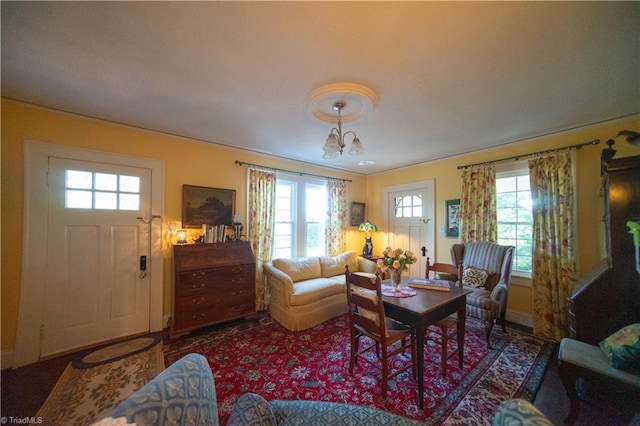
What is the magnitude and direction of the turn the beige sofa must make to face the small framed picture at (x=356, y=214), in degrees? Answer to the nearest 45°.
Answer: approximately 90° to its left

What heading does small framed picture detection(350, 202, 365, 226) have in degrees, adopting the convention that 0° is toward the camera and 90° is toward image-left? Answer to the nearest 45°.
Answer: approximately 315°

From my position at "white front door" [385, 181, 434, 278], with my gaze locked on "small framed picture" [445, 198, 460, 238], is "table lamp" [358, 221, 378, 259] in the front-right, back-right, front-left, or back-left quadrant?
back-right

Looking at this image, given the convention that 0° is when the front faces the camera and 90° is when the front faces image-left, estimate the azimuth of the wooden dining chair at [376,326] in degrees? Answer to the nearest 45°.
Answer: approximately 225°

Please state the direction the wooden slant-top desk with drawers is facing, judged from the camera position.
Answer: facing the viewer and to the right of the viewer

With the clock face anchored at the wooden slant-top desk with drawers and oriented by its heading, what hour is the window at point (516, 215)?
The window is roughly at 11 o'clock from the wooden slant-top desk with drawers.

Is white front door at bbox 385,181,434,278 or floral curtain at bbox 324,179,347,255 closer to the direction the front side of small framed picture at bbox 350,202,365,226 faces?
the white front door

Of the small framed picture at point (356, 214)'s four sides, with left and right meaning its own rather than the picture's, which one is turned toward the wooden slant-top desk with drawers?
right

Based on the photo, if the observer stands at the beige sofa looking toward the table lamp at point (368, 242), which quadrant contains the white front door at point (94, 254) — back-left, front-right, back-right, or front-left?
back-left

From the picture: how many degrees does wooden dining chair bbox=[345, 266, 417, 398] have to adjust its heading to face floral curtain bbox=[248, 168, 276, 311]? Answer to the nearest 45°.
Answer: approximately 90° to its left

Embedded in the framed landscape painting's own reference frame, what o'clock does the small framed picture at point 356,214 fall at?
The small framed picture is roughly at 10 o'clock from the framed landscape painting.

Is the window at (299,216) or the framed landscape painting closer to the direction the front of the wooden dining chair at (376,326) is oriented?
the window

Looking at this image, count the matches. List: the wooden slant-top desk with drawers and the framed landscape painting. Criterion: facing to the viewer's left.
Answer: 0

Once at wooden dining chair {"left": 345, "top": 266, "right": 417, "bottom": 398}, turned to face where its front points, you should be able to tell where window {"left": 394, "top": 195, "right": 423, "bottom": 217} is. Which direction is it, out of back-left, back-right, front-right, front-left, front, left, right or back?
front-left
